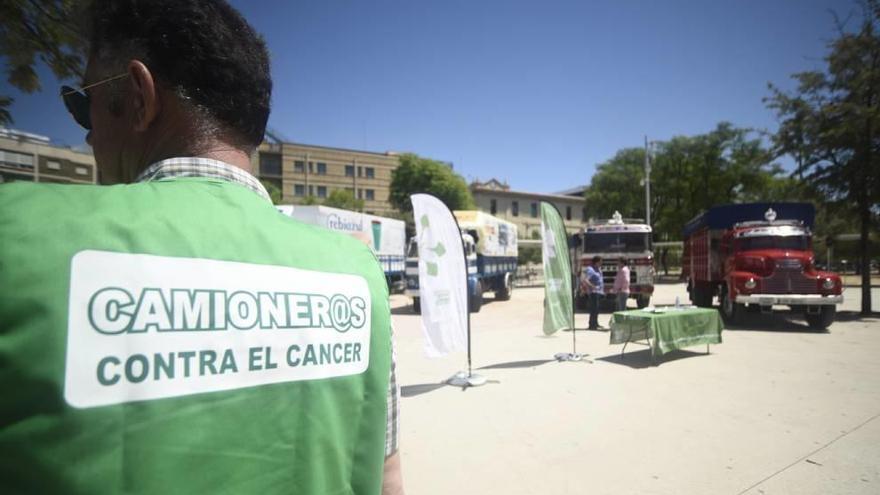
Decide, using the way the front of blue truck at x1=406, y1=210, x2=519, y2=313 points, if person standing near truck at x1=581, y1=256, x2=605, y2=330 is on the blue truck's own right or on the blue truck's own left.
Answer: on the blue truck's own left

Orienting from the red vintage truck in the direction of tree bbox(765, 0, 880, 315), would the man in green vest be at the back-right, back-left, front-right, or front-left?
back-right

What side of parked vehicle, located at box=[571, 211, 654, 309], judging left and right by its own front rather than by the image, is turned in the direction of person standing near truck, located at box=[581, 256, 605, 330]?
front

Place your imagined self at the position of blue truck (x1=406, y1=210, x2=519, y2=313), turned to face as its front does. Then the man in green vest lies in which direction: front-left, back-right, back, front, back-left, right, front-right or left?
front-left

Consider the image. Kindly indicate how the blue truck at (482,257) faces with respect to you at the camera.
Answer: facing the viewer and to the left of the viewer

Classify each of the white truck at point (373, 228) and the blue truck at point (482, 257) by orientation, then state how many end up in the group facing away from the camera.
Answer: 0

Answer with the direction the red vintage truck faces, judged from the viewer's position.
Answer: facing the viewer and to the right of the viewer

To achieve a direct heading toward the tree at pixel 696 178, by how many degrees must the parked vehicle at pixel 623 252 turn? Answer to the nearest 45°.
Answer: approximately 180°

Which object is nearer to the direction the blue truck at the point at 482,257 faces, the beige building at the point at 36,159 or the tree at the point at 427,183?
the beige building

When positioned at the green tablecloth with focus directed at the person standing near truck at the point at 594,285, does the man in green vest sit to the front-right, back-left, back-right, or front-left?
back-left

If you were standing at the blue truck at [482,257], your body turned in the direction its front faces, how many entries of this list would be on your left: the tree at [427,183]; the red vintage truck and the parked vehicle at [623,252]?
2

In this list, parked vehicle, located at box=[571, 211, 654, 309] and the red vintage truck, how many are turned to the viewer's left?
0

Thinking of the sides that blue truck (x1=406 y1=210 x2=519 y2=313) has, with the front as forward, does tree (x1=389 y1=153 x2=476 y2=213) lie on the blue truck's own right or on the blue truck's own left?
on the blue truck's own right

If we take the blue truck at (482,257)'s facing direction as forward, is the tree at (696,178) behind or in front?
behind

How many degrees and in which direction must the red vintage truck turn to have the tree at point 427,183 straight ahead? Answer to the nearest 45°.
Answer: approximately 180°

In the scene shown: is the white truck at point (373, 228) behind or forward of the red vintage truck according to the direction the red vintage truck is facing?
behind

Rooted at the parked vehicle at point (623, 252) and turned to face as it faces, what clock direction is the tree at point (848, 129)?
The tree is roughly at 9 o'clock from the parked vehicle.
